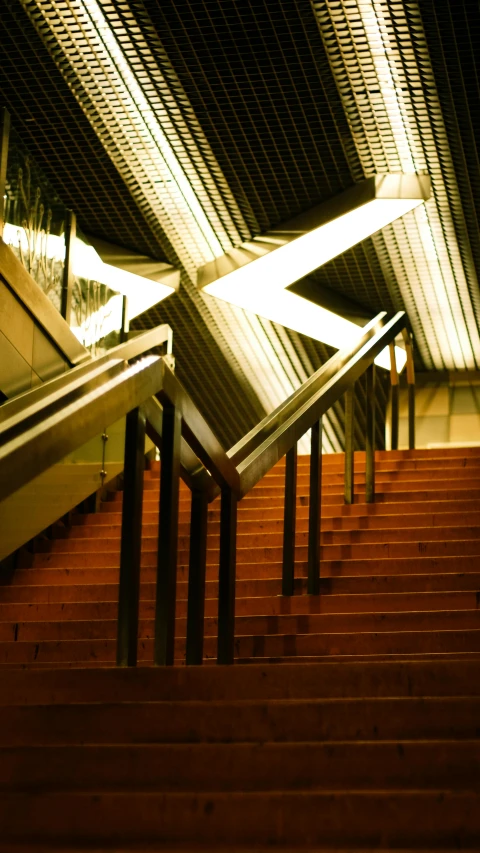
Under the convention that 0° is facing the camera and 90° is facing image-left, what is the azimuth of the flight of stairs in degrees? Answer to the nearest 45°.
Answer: approximately 0°

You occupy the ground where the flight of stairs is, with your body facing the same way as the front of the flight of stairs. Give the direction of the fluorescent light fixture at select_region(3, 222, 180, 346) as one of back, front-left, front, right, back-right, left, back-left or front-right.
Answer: back

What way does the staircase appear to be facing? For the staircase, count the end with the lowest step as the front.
toward the camera

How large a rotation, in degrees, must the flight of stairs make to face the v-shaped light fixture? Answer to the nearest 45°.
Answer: approximately 180°

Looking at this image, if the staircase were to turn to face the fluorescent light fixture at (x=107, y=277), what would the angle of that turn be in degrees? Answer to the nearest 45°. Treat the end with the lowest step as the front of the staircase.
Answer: approximately 135° to its right

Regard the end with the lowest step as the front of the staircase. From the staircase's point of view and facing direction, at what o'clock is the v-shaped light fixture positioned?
The v-shaped light fixture is roughly at 6 o'clock from the staircase.
